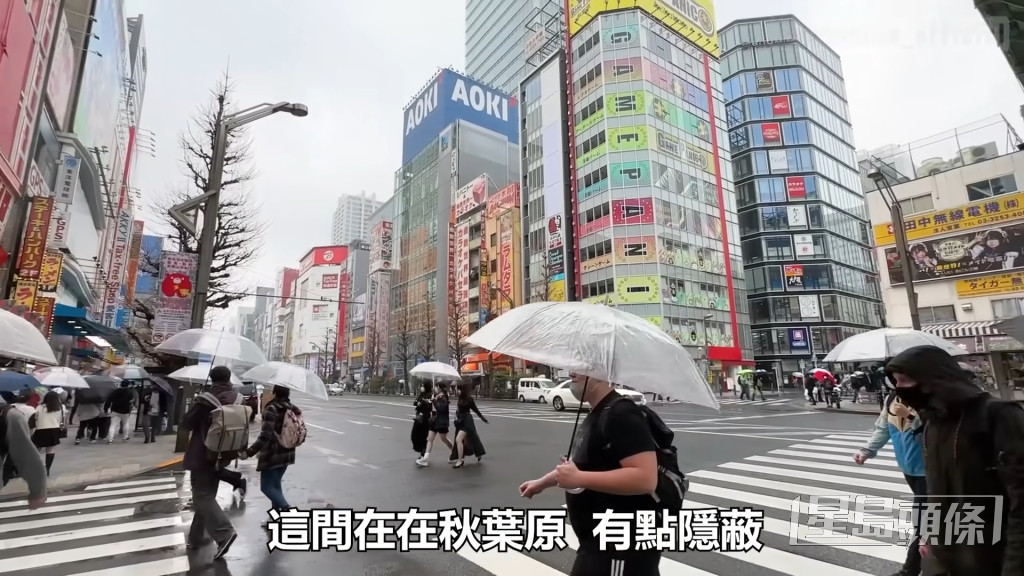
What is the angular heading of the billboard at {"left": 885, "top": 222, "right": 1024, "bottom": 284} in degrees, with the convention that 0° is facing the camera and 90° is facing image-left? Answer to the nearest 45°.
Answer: approximately 45°

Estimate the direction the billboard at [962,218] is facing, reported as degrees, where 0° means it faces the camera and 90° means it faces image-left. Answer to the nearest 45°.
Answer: approximately 45°

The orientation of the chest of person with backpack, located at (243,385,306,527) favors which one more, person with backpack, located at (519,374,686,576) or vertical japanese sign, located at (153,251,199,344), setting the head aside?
the vertical japanese sign

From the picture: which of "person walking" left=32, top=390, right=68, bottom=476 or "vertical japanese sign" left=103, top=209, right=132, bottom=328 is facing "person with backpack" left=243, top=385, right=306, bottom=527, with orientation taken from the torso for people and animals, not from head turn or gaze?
the vertical japanese sign
